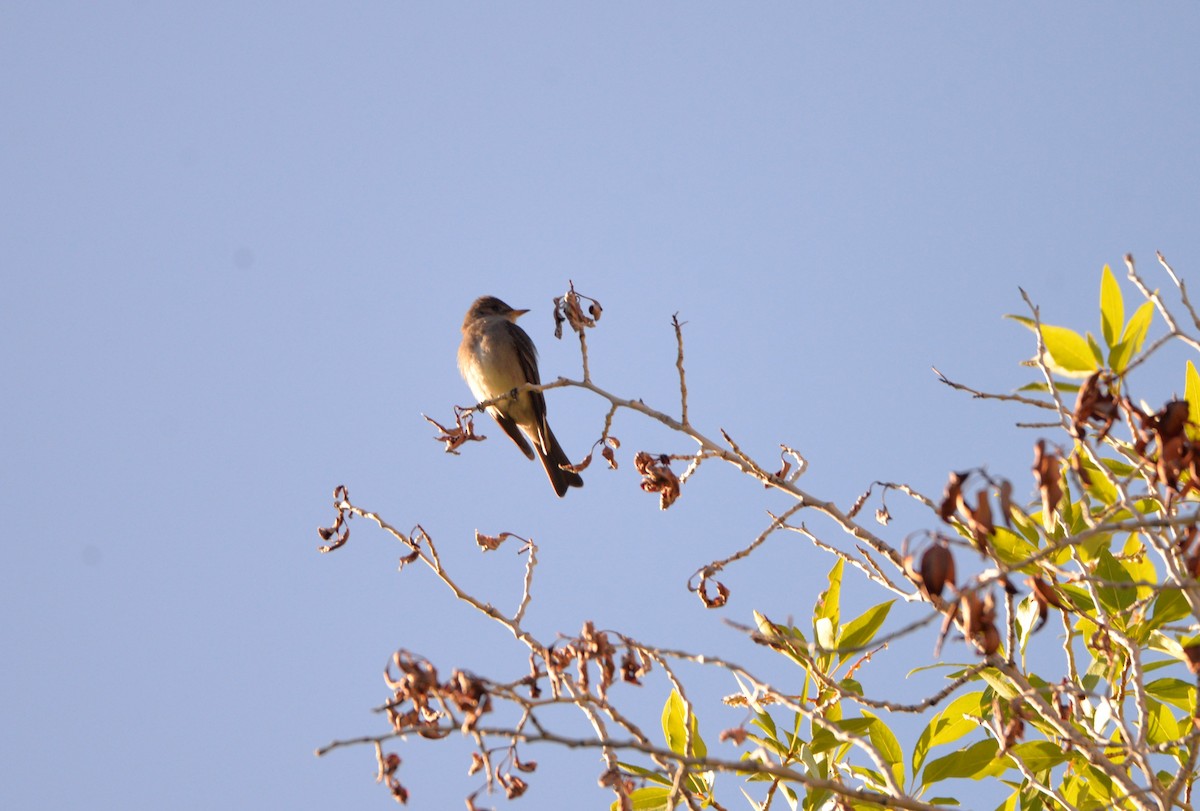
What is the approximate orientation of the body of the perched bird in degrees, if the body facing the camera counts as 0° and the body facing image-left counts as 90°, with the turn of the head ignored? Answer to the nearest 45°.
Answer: approximately 45°
